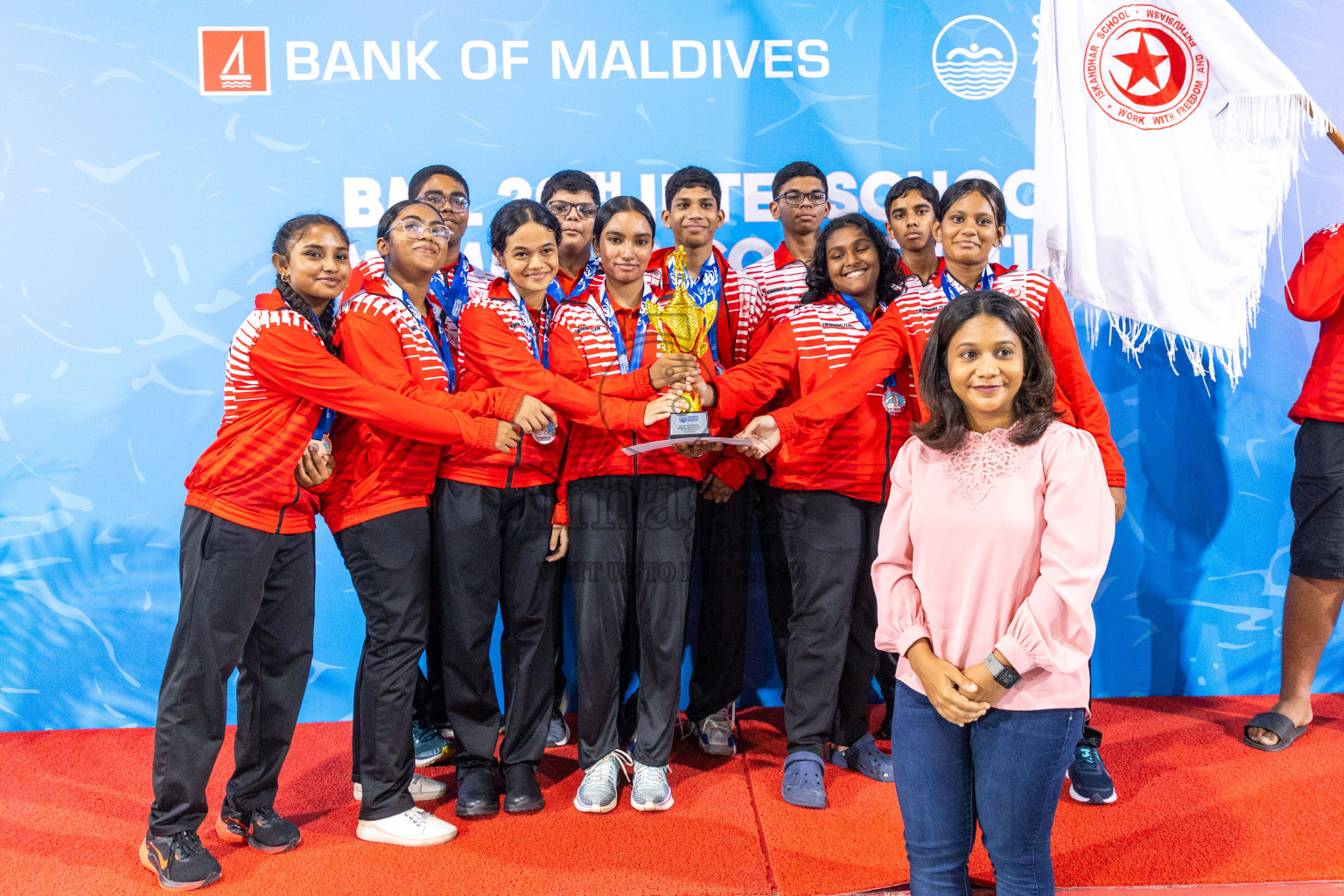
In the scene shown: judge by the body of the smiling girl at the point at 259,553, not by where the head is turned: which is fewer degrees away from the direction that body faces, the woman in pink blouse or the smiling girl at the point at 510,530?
the woman in pink blouse

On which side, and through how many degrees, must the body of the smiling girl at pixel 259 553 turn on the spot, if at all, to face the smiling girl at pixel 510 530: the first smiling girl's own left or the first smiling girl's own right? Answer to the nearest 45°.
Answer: approximately 45° to the first smiling girl's own left

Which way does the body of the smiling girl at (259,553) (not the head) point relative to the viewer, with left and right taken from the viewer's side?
facing the viewer and to the right of the viewer

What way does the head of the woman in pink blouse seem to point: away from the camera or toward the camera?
toward the camera

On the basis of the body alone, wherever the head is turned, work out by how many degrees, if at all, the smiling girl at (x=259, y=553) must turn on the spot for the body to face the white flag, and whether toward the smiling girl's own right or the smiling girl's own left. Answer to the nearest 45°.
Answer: approximately 45° to the smiling girl's own left

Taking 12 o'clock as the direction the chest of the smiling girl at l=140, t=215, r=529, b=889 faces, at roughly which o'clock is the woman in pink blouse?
The woman in pink blouse is roughly at 12 o'clock from the smiling girl.
